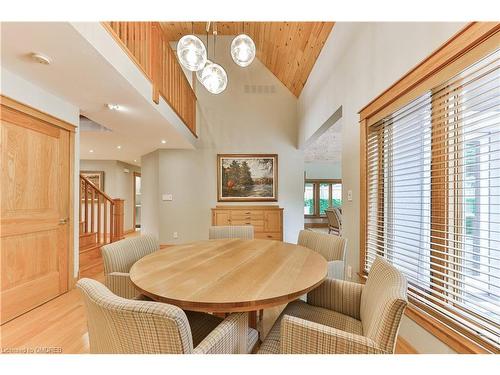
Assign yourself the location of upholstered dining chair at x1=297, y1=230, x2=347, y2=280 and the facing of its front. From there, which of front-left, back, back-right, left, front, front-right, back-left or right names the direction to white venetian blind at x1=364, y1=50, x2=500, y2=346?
left

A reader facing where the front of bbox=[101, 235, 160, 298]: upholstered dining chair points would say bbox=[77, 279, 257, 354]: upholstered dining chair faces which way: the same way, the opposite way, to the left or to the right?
to the left

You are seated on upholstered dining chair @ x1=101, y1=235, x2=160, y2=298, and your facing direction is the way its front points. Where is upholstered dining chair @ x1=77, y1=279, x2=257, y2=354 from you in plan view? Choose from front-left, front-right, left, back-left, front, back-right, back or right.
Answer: front-right

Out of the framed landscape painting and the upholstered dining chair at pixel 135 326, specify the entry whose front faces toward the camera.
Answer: the framed landscape painting

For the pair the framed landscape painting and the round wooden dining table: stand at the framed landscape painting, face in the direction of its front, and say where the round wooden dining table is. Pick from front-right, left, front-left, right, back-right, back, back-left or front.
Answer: front

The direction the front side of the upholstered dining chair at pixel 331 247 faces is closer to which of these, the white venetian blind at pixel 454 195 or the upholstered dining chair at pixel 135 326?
the upholstered dining chair

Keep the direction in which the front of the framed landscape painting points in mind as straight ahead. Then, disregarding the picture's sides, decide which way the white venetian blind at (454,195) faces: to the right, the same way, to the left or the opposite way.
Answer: to the right

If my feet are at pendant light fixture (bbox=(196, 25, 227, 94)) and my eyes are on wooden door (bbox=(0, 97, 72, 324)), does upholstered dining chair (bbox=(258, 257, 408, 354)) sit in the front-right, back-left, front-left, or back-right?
back-left

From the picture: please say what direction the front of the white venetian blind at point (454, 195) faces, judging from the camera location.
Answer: facing the viewer and to the left of the viewer

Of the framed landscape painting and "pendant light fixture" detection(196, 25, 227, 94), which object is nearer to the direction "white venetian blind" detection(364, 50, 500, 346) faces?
the pendant light fixture

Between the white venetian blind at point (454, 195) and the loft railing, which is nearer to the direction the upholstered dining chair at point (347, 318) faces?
the loft railing

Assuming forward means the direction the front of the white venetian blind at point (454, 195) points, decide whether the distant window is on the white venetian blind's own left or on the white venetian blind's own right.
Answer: on the white venetian blind's own right

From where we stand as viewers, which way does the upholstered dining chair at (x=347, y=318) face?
facing to the left of the viewer

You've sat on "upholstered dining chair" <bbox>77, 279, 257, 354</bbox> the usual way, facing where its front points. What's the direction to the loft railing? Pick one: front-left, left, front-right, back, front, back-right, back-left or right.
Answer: front-left

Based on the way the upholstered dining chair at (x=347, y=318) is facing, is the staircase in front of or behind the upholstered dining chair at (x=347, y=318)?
in front

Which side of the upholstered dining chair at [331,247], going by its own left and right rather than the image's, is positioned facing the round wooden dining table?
front

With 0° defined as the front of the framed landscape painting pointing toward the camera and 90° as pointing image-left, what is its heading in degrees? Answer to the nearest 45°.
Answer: approximately 0°

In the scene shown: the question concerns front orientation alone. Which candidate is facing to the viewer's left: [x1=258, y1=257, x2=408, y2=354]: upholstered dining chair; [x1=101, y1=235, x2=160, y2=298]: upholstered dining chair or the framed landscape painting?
[x1=258, y1=257, x2=408, y2=354]: upholstered dining chair

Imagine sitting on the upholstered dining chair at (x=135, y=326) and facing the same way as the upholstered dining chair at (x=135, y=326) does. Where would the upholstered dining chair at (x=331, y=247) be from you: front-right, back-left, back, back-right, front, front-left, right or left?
front
